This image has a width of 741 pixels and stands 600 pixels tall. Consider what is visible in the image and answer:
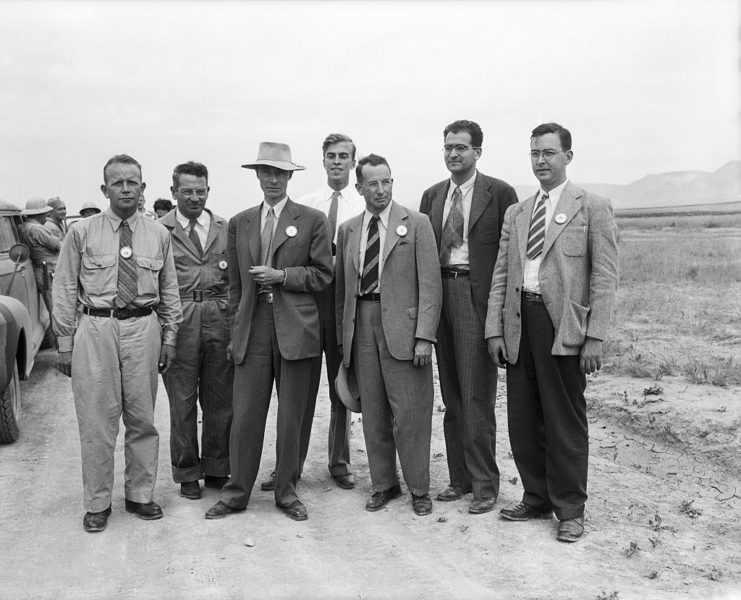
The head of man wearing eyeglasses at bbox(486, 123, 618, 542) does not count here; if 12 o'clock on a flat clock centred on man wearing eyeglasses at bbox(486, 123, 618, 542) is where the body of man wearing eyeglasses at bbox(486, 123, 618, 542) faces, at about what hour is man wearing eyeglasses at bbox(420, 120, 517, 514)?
man wearing eyeglasses at bbox(420, 120, 517, 514) is roughly at 3 o'clock from man wearing eyeglasses at bbox(486, 123, 618, 542).

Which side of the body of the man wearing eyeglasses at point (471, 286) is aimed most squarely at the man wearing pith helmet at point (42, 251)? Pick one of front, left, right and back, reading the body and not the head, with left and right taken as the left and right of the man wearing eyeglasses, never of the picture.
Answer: right

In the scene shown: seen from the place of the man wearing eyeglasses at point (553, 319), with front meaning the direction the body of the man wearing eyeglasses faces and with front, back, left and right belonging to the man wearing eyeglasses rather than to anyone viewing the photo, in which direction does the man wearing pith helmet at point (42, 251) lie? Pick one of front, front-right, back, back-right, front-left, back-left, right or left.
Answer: right

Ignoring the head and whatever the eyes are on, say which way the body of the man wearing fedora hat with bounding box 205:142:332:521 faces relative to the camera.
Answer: toward the camera

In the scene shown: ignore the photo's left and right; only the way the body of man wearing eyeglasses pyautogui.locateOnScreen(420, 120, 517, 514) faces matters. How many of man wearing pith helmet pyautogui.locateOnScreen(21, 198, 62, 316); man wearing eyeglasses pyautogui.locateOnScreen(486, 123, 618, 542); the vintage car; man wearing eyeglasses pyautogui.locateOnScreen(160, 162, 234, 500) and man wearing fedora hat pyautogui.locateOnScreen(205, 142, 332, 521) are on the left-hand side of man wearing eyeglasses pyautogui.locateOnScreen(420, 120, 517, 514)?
1

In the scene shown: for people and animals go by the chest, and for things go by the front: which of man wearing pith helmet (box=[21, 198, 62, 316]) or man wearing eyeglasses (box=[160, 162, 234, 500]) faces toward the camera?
the man wearing eyeglasses

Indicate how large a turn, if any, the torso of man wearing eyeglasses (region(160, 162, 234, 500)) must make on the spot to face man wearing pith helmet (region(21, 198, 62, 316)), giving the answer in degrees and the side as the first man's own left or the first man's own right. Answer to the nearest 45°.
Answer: approximately 180°

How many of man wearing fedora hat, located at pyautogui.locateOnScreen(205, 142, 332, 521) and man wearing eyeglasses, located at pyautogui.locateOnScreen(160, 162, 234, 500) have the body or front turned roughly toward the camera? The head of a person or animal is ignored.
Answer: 2

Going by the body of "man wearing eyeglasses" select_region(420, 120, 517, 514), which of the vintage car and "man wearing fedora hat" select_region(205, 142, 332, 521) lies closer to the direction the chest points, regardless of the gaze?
the man wearing fedora hat

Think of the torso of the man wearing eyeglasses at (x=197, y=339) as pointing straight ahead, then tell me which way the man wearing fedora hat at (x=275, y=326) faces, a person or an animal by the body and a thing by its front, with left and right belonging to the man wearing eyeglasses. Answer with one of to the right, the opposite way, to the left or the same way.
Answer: the same way

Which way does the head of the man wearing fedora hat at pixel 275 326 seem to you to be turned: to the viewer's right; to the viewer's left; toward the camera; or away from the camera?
toward the camera

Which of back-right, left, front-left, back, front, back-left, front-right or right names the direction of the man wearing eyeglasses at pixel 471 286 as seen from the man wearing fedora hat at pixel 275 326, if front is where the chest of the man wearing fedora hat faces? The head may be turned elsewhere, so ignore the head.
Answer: left
